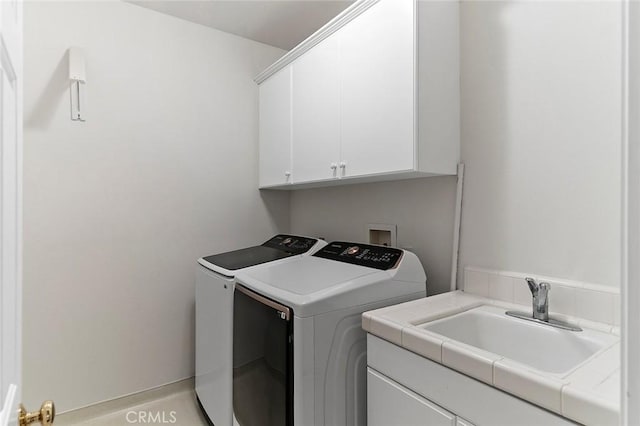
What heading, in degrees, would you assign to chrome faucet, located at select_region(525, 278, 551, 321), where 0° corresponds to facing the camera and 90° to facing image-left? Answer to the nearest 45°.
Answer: approximately 45°

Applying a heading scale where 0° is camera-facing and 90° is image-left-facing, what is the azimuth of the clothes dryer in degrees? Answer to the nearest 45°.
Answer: approximately 45°

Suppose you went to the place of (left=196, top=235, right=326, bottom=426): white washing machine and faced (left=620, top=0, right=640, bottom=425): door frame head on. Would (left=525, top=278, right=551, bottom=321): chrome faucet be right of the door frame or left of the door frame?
left

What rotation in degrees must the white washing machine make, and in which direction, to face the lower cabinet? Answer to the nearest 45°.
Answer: approximately 90° to its left

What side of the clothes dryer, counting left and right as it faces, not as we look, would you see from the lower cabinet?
left

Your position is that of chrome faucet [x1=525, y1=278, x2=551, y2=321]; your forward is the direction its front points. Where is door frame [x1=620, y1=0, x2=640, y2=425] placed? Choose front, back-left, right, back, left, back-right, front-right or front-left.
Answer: front-left

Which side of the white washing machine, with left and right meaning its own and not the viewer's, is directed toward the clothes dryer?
left

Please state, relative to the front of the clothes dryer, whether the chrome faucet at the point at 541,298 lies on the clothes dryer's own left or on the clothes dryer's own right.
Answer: on the clothes dryer's own left
